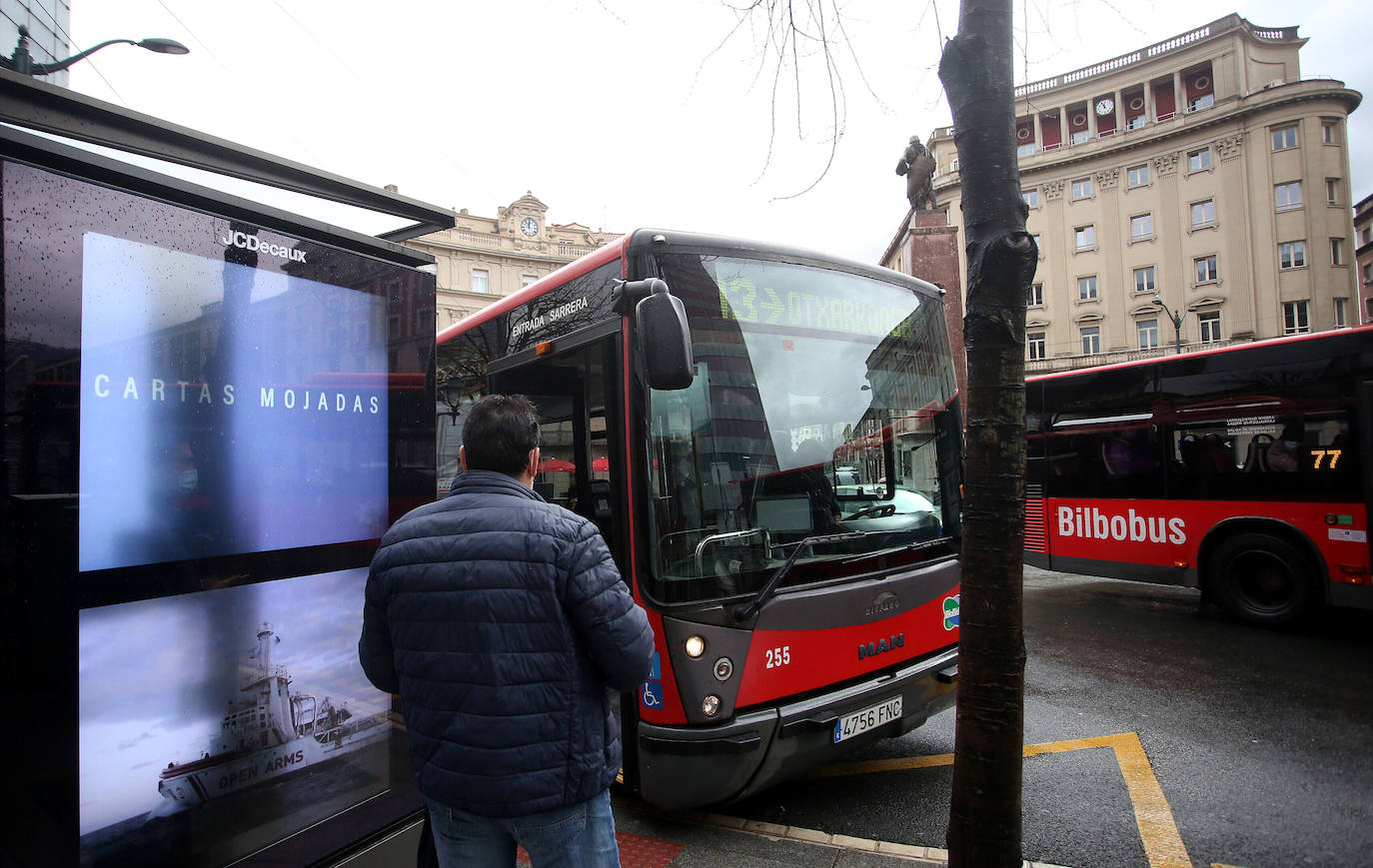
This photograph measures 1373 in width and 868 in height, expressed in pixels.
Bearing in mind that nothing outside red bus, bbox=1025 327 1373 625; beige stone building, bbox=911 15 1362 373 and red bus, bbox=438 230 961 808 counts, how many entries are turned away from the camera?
0

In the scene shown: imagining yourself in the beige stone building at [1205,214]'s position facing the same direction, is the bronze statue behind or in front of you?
in front

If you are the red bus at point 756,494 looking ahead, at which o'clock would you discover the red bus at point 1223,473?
the red bus at point 1223,473 is roughly at 9 o'clock from the red bus at point 756,494.

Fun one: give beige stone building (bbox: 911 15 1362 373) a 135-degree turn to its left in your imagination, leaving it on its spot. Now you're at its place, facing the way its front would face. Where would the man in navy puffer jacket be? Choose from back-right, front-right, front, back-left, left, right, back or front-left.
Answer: right

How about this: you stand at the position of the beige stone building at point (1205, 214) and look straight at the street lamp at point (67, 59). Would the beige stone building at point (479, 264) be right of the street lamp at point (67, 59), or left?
right

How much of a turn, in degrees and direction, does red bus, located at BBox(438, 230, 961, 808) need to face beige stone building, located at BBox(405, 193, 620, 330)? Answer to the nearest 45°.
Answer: approximately 135° to its left

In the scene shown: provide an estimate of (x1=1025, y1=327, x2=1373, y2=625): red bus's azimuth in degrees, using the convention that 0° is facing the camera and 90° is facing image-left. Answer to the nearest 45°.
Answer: approximately 315°

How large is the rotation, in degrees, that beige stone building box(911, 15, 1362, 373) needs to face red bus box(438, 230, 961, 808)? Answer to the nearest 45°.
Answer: approximately 45° to its left

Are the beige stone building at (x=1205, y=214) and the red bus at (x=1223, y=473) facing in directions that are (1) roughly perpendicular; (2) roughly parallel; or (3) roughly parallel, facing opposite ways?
roughly perpendicular

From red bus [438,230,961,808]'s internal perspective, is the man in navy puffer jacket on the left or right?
on its right

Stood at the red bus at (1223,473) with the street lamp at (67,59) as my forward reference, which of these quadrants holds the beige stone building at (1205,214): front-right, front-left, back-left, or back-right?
back-right

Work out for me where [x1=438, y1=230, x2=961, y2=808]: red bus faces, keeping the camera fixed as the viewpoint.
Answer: facing the viewer and to the right of the viewer

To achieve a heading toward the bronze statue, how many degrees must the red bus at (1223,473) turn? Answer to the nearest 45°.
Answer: approximately 180°
